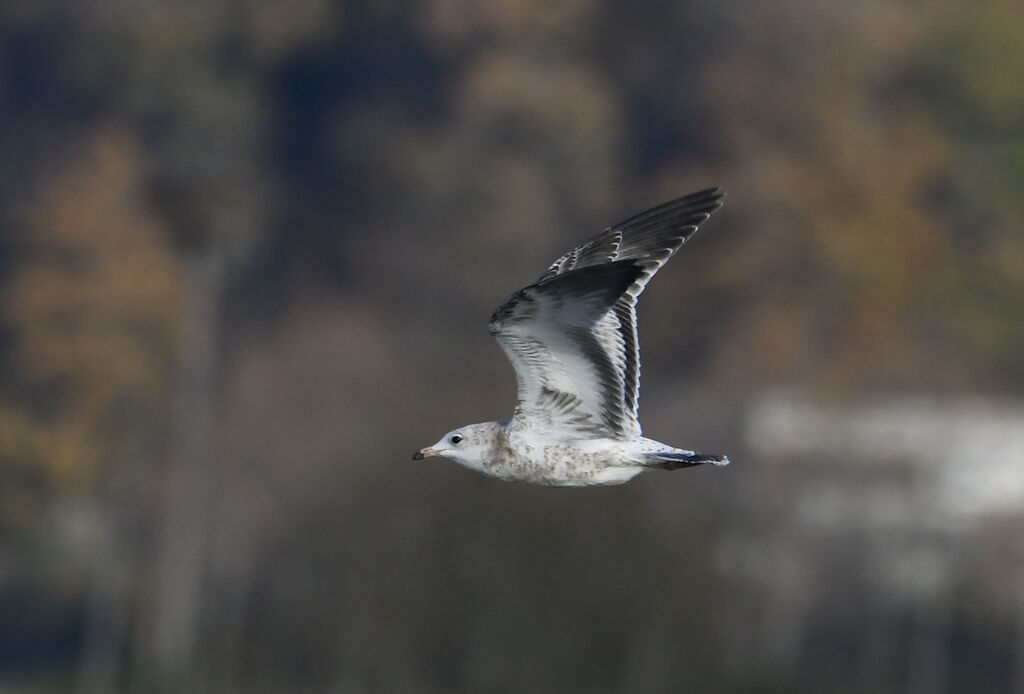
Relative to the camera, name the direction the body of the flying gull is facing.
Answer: to the viewer's left
